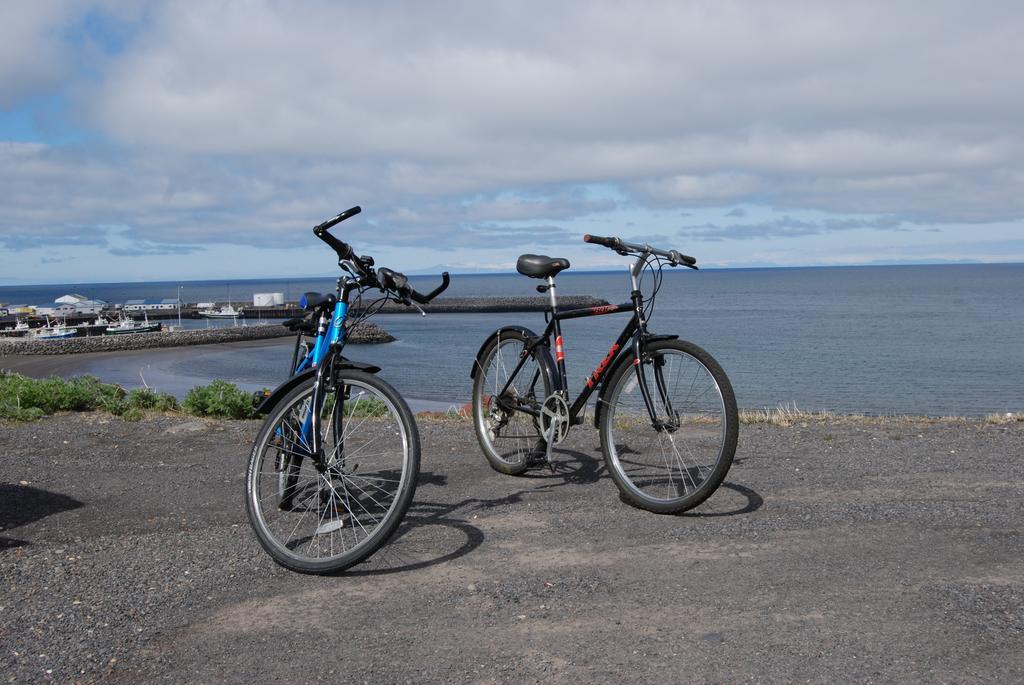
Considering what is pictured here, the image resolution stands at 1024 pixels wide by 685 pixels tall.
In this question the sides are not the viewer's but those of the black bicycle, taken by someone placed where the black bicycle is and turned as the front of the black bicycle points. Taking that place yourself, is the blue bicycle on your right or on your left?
on your right
